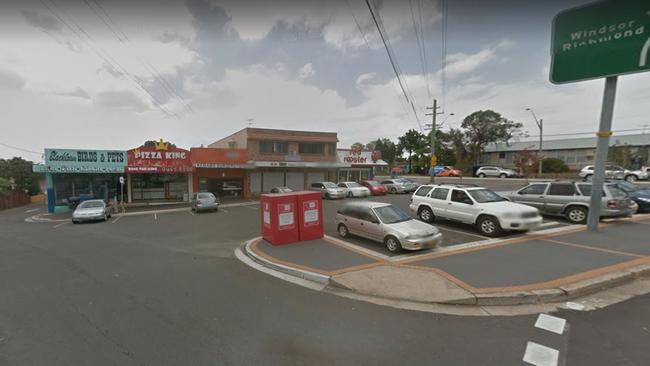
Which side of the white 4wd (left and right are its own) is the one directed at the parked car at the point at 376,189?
back

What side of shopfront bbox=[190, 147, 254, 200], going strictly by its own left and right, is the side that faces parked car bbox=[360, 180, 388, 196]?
left

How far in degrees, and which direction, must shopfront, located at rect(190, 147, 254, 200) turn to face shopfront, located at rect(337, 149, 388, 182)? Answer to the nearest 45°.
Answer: approximately 90° to its left

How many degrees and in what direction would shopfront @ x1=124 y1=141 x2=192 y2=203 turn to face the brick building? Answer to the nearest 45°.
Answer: approximately 90° to its left
